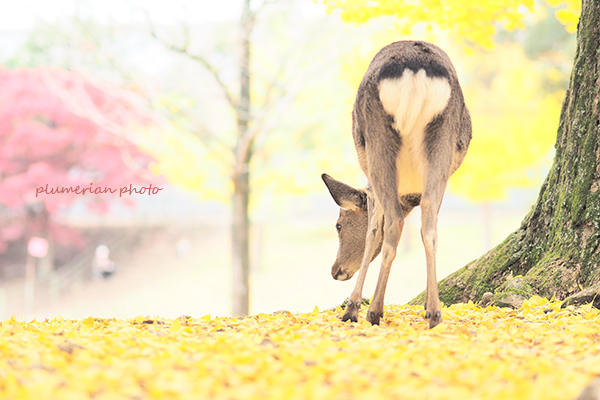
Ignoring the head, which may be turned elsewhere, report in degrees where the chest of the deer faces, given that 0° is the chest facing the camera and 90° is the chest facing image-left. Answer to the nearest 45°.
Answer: approximately 180°

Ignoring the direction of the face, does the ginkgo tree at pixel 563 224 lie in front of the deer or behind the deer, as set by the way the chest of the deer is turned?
in front
